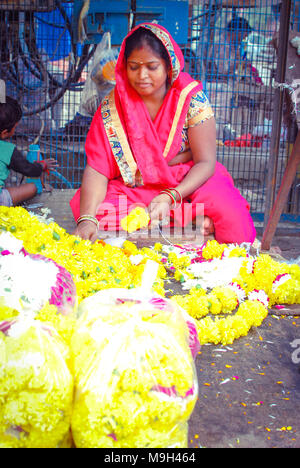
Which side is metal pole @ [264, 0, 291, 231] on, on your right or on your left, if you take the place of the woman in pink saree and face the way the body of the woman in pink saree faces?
on your left

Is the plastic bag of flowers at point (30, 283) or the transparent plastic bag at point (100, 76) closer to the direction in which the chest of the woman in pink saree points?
the plastic bag of flowers

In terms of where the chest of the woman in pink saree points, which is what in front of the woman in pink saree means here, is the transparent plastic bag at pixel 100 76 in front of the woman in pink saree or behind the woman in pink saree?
behind

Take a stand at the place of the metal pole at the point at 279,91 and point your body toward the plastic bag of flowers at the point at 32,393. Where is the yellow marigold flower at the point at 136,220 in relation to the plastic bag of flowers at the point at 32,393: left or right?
right

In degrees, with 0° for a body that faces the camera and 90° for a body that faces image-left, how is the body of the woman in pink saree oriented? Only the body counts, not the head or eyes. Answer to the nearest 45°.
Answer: approximately 0°

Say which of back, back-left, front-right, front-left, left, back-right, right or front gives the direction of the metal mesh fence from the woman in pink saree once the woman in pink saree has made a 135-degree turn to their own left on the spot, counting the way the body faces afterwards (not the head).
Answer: front-left

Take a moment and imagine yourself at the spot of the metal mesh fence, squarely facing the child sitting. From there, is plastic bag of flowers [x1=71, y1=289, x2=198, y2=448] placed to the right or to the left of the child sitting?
left

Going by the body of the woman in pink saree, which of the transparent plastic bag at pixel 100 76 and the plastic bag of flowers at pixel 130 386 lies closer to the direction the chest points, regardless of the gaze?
the plastic bag of flowers

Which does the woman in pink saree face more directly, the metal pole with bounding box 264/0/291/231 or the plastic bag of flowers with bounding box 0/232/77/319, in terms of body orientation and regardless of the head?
the plastic bag of flowers

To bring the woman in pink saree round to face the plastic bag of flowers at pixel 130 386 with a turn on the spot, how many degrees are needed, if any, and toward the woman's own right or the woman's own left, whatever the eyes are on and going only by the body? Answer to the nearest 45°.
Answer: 0° — they already face it
